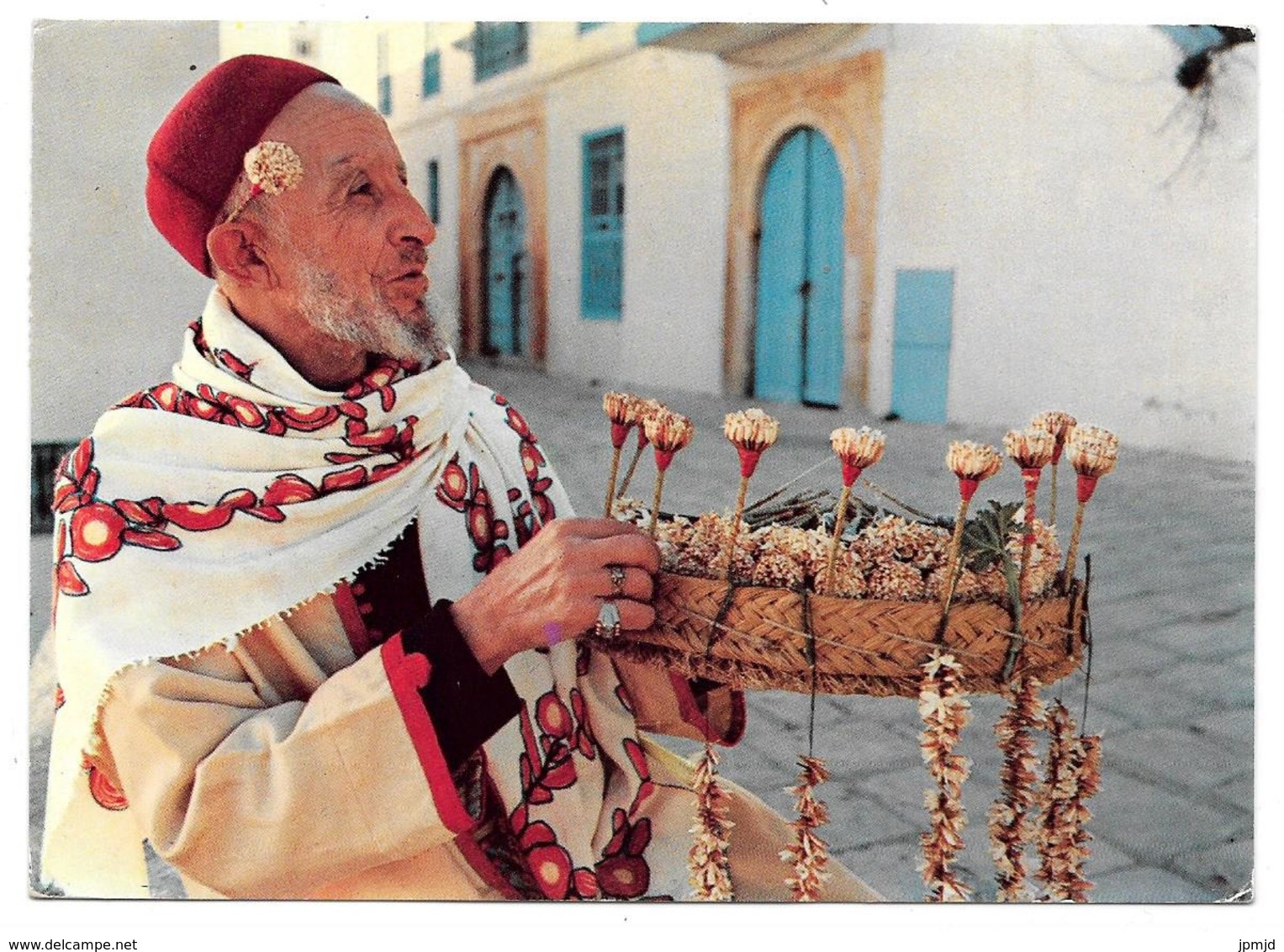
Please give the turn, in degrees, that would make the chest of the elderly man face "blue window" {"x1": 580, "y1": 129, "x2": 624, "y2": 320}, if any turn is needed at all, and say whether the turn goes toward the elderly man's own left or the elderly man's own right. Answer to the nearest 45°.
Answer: approximately 135° to the elderly man's own left

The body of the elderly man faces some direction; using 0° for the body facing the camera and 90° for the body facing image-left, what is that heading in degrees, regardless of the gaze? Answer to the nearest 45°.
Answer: approximately 315°

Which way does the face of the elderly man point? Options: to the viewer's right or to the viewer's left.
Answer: to the viewer's right

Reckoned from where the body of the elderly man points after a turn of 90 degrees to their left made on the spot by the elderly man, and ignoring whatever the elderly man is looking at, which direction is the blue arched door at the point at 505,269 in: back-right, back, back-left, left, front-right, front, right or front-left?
front-left

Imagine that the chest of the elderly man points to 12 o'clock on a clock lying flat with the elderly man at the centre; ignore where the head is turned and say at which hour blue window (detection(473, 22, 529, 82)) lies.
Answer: The blue window is roughly at 8 o'clock from the elderly man.

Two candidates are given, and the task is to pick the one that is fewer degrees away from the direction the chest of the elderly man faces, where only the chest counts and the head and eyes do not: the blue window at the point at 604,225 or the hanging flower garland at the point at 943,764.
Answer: the hanging flower garland
